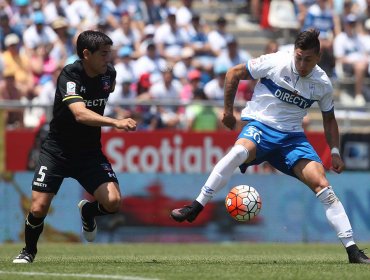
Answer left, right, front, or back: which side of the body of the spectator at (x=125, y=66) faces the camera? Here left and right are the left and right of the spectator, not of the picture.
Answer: front

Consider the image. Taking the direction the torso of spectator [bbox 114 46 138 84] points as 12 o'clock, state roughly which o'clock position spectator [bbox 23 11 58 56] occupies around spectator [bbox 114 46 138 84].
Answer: spectator [bbox 23 11 58 56] is roughly at 4 o'clock from spectator [bbox 114 46 138 84].

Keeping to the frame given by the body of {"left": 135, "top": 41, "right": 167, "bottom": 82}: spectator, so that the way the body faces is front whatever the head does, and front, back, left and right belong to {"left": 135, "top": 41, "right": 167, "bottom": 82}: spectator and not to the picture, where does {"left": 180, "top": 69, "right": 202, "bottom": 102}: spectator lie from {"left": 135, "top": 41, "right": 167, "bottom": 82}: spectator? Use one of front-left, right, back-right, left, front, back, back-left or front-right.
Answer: front-left

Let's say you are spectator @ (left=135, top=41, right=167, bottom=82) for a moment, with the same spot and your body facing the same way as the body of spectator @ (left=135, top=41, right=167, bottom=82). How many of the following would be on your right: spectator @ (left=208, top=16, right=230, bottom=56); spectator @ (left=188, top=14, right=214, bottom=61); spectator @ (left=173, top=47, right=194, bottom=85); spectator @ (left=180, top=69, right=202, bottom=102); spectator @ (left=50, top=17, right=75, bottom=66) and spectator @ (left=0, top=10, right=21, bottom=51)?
2

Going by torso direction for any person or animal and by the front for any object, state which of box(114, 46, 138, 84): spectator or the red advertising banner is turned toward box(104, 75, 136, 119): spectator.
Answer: box(114, 46, 138, 84): spectator

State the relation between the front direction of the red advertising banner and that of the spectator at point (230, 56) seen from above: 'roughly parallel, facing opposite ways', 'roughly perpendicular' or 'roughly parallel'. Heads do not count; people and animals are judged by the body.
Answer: roughly parallel

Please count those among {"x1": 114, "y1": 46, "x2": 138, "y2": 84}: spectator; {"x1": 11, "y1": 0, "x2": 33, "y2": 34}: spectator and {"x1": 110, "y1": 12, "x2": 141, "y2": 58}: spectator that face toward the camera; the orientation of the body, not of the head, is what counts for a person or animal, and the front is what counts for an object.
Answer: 3

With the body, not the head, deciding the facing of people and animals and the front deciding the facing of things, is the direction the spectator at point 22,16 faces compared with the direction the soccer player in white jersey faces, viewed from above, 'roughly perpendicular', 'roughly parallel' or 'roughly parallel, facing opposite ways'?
roughly parallel

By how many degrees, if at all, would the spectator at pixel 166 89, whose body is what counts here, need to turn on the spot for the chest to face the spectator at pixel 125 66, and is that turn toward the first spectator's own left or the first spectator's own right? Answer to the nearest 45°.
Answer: approximately 135° to the first spectator's own right

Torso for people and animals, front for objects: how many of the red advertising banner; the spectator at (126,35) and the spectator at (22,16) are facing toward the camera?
3

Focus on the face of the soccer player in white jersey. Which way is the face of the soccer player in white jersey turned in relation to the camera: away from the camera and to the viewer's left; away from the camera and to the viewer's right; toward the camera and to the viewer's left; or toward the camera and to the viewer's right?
toward the camera and to the viewer's left

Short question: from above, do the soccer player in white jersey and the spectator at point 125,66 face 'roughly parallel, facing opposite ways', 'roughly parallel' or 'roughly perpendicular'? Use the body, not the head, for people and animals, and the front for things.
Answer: roughly parallel

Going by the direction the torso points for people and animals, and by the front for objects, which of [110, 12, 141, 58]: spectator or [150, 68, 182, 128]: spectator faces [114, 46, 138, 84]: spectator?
[110, 12, 141, 58]: spectator

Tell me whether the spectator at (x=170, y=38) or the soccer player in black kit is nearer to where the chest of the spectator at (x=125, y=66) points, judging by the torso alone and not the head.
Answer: the soccer player in black kit

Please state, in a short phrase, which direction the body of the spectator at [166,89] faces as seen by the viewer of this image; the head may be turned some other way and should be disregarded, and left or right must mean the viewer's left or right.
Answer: facing the viewer

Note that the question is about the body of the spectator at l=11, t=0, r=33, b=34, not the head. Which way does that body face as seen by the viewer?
toward the camera
